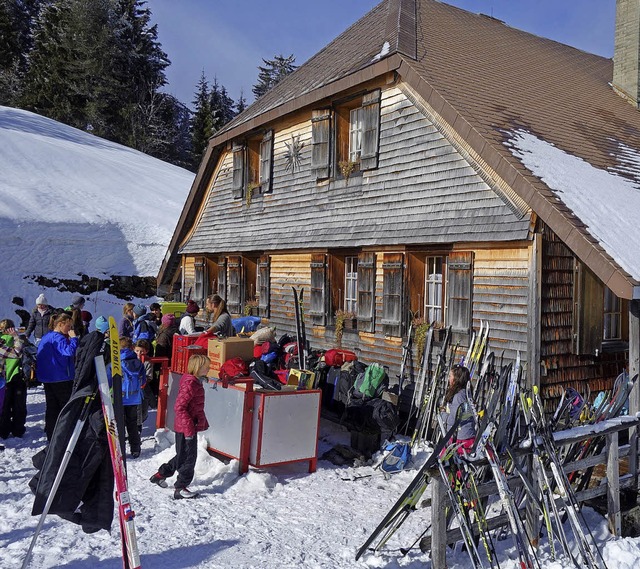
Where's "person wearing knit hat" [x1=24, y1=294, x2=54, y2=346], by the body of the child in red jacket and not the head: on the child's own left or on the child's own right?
on the child's own left

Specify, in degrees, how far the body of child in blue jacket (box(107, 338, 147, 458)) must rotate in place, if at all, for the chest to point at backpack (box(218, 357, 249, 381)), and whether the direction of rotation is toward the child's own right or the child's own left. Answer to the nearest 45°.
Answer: approximately 90° to the child's own right

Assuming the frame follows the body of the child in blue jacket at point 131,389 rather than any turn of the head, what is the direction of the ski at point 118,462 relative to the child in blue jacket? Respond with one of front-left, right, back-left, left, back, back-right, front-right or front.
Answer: back

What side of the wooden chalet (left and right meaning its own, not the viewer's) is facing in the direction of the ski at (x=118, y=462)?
front

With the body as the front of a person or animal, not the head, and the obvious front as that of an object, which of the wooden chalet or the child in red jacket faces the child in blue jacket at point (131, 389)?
the wooden chalet

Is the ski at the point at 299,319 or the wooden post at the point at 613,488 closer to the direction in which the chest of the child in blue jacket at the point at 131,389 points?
the ski

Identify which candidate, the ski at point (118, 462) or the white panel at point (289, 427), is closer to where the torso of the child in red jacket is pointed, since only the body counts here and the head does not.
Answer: the white panel

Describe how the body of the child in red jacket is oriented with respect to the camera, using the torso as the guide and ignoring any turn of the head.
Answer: to the viewer's right

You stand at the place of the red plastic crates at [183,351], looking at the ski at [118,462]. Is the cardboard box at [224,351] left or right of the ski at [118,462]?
left

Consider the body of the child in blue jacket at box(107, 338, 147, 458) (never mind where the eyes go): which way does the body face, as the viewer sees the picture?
away from the camera
